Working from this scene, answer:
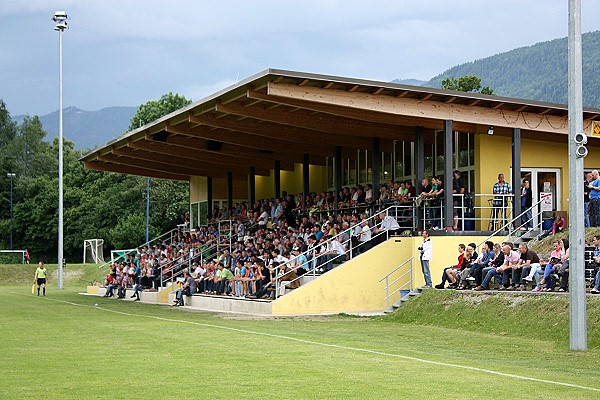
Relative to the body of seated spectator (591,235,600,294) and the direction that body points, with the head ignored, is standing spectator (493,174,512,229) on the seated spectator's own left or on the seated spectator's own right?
on the seated spectator's own right

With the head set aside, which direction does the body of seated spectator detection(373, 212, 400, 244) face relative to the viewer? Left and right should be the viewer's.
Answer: facing to the left of the viewer

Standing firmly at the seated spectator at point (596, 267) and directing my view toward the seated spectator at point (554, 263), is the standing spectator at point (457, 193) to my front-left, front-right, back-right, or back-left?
front-right

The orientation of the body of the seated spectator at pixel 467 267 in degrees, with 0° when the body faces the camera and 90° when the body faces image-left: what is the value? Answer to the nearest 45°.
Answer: approximately 45°

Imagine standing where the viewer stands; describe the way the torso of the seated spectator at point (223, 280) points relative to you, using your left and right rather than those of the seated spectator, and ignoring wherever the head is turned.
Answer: facing the viewer and to the left of the viewer

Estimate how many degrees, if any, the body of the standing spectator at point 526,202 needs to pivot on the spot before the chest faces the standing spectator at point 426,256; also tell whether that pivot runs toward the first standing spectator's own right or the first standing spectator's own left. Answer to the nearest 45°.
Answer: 0° — they already face them

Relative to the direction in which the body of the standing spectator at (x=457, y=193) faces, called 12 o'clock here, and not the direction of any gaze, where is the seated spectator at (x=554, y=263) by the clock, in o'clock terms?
The seated spectator is roughly at 10 o'clock from the standing spectator.

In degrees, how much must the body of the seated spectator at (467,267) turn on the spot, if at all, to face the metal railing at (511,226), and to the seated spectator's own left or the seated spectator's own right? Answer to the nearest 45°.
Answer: approximately 135° to the seated spectator's own right

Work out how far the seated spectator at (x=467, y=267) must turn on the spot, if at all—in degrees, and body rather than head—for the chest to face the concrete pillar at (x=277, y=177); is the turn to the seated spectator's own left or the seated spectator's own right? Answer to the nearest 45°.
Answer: approximately 90° to the seated spectator's own right
